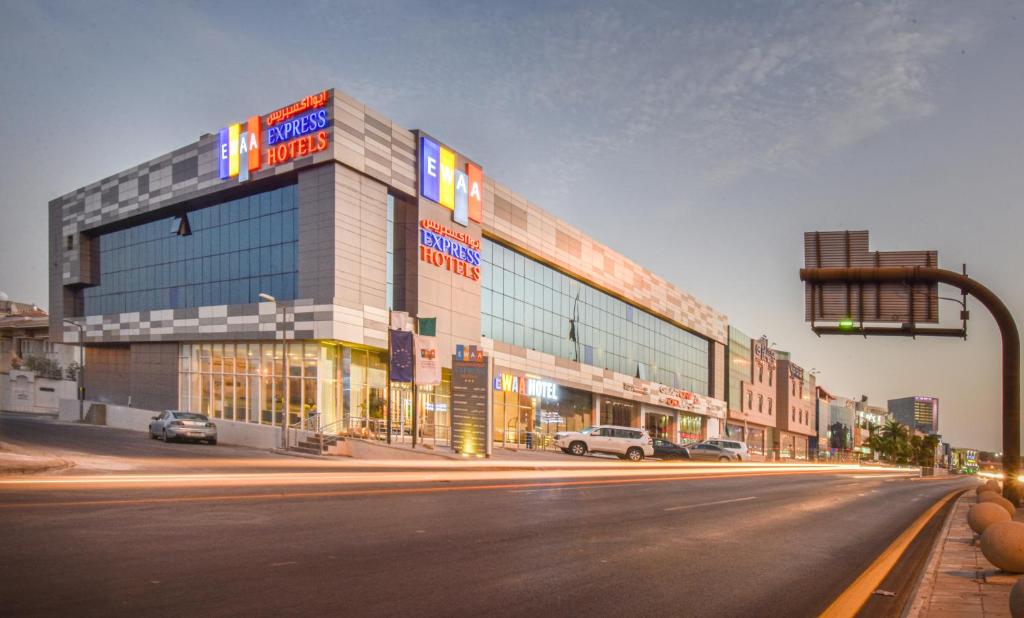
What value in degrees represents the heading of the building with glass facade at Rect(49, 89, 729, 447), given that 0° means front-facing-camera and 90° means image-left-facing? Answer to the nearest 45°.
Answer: approximately 315°

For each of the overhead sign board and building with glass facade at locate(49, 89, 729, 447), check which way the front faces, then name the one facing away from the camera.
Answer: the overhead sign board

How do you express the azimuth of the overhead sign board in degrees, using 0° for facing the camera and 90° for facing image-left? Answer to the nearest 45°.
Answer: approximately 180°

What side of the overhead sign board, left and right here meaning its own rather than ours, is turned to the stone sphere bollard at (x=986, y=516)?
back

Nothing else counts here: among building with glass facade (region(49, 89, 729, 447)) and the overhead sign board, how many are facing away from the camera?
1

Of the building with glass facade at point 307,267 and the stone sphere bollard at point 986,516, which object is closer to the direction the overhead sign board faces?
the building with glass facade
